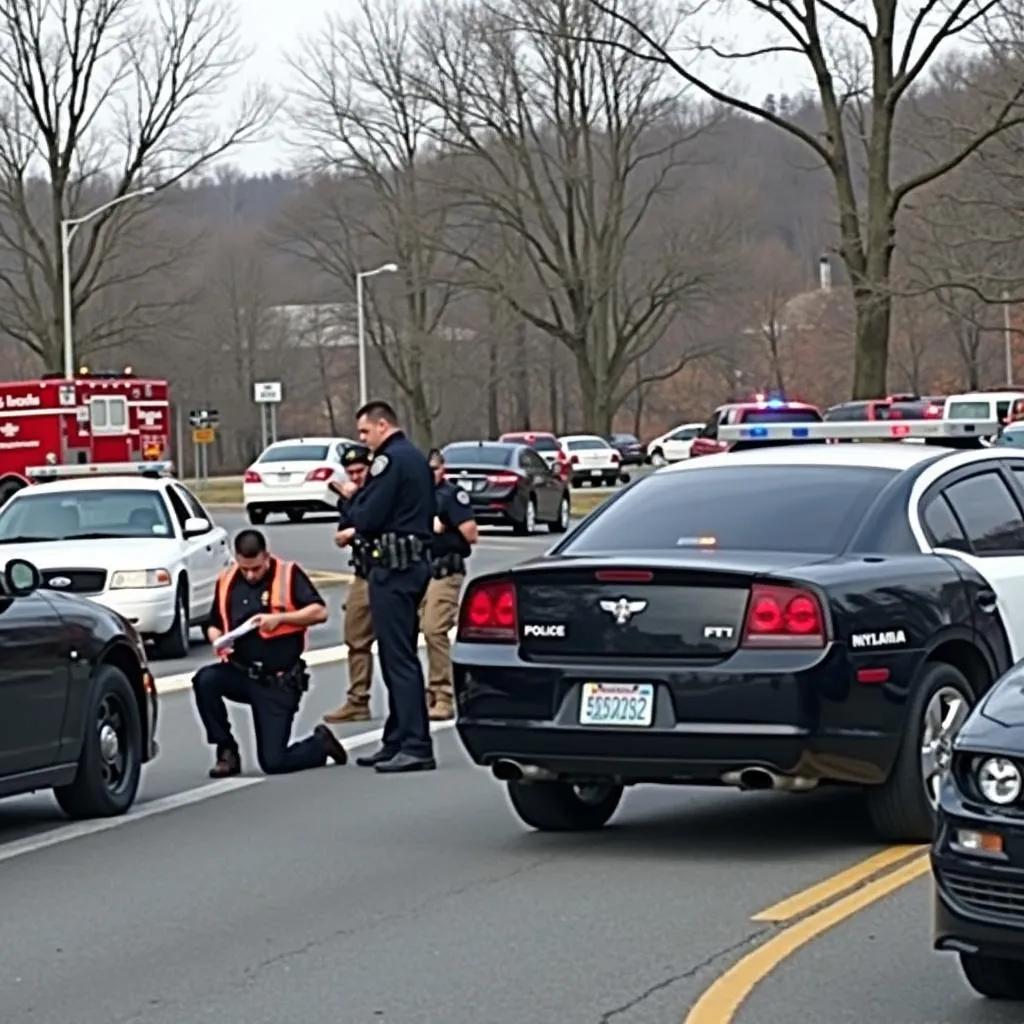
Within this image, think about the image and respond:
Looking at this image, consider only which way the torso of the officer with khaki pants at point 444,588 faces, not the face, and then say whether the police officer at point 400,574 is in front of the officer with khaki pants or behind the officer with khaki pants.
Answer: in front

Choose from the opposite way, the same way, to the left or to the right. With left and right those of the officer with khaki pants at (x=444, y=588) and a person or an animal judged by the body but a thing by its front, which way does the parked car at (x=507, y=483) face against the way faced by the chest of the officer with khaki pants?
the opposite way

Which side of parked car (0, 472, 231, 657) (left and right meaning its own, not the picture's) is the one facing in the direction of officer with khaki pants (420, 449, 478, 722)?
left

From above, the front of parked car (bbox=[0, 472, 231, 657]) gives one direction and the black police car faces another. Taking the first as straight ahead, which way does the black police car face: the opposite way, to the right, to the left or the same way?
the opposite way

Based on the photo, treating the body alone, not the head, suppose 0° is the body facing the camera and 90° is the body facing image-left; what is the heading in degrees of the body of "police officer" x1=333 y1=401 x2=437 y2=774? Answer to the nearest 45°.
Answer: approximately 90°

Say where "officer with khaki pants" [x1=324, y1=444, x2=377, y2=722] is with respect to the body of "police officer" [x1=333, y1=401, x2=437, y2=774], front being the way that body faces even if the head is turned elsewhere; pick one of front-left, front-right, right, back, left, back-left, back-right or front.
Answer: right

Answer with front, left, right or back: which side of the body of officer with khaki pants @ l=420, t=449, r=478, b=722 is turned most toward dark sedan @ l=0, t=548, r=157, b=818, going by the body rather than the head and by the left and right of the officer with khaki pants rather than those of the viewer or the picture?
front

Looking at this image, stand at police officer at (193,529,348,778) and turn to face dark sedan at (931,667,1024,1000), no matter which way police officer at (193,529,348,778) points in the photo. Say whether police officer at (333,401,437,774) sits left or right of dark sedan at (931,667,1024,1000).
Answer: left

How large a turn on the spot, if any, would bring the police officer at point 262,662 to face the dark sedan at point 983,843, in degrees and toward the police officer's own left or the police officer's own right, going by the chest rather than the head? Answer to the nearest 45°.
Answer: approximately 45° to the police officer's own left
